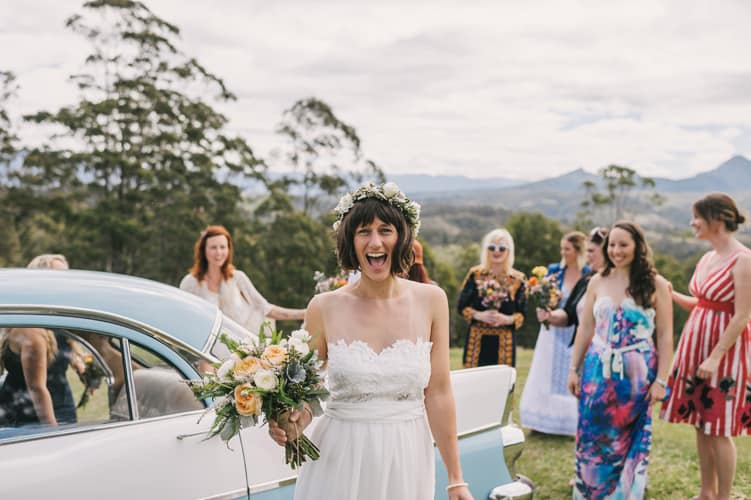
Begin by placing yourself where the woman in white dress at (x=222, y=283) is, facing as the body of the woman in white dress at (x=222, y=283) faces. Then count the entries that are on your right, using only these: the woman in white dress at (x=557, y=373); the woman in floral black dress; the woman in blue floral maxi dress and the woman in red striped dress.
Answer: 0

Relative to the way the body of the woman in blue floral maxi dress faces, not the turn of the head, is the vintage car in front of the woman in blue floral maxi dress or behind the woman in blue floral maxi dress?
in front

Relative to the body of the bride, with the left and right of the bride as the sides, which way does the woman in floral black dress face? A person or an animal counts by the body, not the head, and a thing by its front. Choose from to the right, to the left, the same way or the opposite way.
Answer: the same way

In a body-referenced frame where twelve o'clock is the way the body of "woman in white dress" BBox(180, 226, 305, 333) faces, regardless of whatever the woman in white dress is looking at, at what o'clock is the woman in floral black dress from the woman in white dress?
The woman in floral black dress is roughly at 9 o'clock from the woman in white dress.

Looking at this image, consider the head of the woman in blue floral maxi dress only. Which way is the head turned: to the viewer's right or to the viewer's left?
to the viewer's left

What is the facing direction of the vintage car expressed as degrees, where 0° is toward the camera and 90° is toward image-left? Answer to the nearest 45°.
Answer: approximately 90°

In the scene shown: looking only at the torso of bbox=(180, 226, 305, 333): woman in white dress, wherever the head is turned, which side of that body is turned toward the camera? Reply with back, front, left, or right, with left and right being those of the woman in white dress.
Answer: front

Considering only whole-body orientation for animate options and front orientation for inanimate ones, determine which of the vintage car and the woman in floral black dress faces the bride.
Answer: the woman in floral black dress

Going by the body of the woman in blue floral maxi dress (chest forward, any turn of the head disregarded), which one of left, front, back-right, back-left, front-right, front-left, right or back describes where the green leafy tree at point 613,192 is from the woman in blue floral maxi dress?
back-right

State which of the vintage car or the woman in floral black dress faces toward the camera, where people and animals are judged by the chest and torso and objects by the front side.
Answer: the woman in floral black dress

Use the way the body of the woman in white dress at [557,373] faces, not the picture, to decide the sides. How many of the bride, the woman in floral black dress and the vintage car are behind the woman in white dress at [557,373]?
0

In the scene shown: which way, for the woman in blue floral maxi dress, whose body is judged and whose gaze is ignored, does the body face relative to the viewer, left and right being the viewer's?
facing the viewer and to the left of the viewer

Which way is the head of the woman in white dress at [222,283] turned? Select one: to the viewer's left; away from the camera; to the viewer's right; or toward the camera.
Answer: toward the camera

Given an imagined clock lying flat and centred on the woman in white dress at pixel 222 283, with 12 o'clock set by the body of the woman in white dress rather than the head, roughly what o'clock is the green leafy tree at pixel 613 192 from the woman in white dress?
The green leafy tree is roughly at 7 o'clock from the woman in white dress.

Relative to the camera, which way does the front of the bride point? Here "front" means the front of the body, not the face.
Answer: toward the camera

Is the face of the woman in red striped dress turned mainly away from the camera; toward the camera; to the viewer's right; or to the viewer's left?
to the viewer's left

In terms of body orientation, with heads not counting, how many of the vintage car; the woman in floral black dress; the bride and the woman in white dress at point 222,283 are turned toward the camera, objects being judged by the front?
3

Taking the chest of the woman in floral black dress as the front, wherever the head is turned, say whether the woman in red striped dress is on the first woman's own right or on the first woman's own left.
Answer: on the first woman's own left

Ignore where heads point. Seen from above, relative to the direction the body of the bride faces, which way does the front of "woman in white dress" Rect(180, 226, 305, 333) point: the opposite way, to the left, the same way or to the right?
the same way
